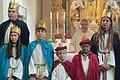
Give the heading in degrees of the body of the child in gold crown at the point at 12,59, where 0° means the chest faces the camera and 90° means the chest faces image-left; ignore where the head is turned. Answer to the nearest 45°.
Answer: approximately 0°

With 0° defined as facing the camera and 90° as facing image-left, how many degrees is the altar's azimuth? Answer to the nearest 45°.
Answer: approximately 0°

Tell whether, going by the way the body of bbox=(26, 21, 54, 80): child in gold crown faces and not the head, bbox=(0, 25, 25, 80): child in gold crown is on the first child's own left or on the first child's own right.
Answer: on the first child's own right

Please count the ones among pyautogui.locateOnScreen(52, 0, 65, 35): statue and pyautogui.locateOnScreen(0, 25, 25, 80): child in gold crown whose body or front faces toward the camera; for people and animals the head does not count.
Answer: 2
